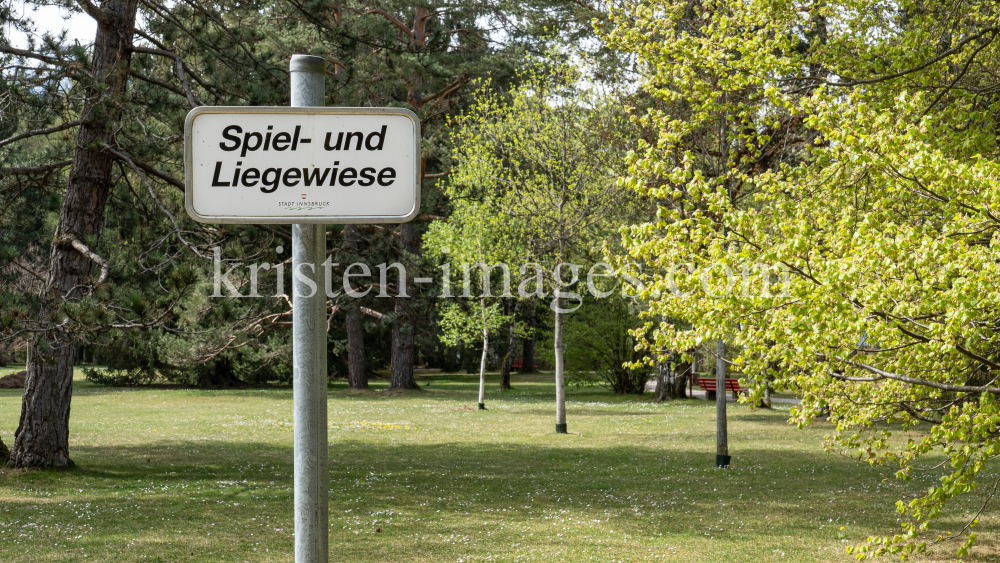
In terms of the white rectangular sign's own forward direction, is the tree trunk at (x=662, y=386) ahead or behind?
behind

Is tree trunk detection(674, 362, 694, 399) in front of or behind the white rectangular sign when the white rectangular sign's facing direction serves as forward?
behind

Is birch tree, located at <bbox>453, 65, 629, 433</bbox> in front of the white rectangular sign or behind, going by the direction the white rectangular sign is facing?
behind

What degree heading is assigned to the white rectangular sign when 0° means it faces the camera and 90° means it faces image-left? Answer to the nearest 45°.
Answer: approximately 0°

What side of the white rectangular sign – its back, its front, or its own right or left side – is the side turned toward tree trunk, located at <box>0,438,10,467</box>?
back
